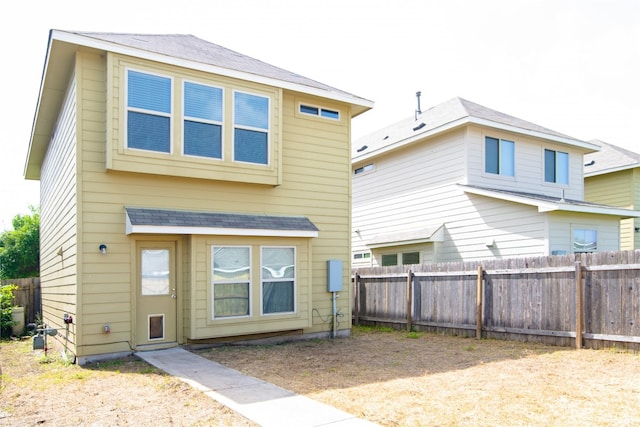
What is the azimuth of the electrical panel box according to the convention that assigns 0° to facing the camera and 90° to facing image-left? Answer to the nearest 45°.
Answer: approximately 315°

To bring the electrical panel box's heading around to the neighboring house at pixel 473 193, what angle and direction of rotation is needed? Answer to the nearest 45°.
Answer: approximately 90° to its left

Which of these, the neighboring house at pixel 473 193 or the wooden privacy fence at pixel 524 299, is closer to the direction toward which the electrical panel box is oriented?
the wooden privacy fence

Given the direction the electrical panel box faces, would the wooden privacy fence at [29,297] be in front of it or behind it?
behind

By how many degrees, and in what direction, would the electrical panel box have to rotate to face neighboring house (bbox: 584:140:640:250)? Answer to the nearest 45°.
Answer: approximately 90° to its left

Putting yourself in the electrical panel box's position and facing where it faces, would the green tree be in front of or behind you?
behind
